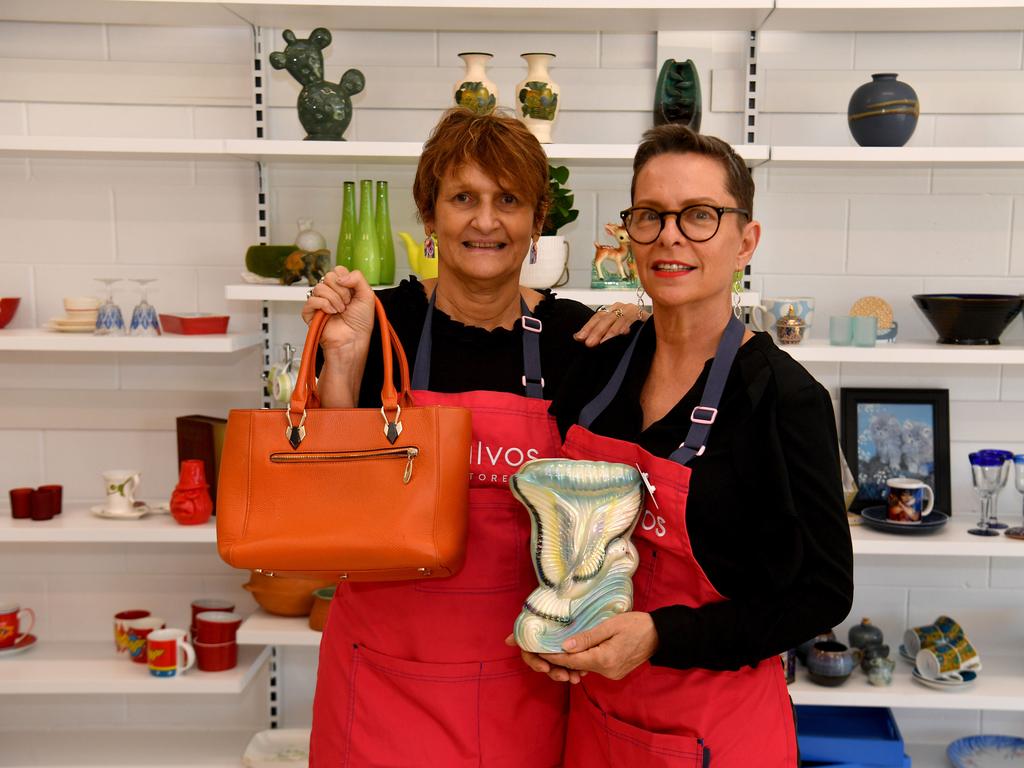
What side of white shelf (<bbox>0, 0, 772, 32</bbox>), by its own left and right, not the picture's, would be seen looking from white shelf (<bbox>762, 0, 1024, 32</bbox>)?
left

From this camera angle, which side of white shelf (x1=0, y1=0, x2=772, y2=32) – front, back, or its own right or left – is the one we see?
front

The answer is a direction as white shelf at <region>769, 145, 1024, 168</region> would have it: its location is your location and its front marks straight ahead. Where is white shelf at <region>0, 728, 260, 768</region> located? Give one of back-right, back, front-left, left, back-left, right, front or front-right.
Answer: right

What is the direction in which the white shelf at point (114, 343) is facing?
toward the camera

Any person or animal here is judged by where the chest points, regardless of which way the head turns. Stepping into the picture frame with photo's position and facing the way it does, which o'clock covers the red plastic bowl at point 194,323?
The red plastic bowl is roughly at 2 o'clock from the picture frame with photo.

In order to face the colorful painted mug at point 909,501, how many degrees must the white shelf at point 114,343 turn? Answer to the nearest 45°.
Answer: approximately 90° to its left

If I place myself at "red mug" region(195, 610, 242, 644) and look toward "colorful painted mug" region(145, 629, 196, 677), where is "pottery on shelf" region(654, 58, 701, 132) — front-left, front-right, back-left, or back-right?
back-left
